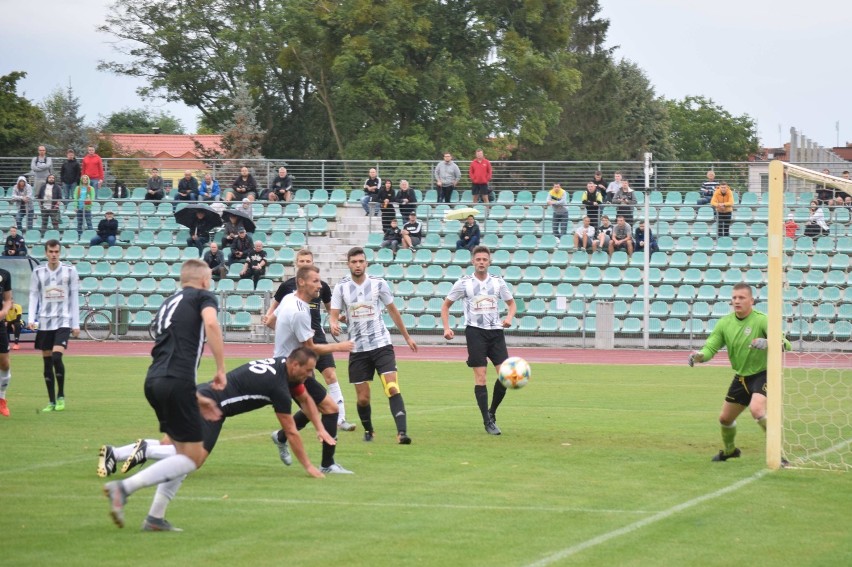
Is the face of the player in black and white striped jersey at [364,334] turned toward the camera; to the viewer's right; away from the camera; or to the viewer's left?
toward the camera

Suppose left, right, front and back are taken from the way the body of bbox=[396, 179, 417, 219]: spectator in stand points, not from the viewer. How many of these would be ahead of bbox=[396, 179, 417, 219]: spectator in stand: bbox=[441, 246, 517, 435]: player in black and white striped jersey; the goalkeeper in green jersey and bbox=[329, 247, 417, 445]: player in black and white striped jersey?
3

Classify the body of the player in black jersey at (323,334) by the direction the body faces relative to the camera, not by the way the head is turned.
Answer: toward the camera

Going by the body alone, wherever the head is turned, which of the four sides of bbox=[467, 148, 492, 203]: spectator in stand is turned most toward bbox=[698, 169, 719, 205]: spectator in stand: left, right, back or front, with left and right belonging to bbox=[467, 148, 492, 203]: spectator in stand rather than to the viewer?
left

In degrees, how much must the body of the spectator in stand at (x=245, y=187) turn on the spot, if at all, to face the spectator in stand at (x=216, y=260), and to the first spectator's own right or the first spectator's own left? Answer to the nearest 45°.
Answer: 0° — they already face them

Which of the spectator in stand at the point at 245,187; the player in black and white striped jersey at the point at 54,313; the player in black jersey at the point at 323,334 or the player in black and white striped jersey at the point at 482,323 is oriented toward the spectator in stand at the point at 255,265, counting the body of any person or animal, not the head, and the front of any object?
the spectator in stand at the point at 245,187

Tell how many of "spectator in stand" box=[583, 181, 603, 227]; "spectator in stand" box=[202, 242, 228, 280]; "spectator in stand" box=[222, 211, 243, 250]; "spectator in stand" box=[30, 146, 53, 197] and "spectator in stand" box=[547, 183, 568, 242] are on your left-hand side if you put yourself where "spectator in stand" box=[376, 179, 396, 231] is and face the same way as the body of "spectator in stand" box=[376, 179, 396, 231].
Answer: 2

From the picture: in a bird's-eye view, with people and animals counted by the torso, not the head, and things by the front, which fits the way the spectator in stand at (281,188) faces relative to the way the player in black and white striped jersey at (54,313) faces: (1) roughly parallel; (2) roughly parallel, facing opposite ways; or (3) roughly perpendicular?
roughly parallel

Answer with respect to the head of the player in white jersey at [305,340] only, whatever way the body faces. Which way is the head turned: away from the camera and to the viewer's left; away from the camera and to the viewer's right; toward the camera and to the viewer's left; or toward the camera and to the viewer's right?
toward the camera and to the viewer's right

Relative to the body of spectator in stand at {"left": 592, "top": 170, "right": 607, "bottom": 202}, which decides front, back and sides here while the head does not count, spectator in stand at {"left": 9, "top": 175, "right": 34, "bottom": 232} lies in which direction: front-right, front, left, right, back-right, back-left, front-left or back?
right

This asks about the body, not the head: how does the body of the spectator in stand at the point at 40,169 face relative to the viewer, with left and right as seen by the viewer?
facing the viewer

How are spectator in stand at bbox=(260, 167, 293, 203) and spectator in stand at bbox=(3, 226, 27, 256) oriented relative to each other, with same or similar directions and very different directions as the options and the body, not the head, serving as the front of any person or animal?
same or similar directions

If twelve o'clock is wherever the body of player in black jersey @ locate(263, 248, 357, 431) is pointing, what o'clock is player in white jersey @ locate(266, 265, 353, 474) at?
The player in white jersey is roughly at 12 o'clock from the player in black jersey.

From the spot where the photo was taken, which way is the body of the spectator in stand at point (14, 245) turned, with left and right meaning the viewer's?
facing the viewer

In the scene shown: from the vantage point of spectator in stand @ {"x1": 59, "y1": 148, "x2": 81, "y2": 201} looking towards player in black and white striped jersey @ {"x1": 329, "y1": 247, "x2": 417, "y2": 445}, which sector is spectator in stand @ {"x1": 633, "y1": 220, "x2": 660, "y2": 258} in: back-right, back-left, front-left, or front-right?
front-left

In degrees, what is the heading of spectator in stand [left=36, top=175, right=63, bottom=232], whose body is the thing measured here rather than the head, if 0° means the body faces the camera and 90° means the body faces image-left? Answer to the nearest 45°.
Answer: approximately 0°

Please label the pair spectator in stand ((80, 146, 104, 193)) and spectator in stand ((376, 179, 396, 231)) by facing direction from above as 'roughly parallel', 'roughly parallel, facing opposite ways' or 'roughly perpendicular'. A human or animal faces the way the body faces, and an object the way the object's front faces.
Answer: roughly parallel
